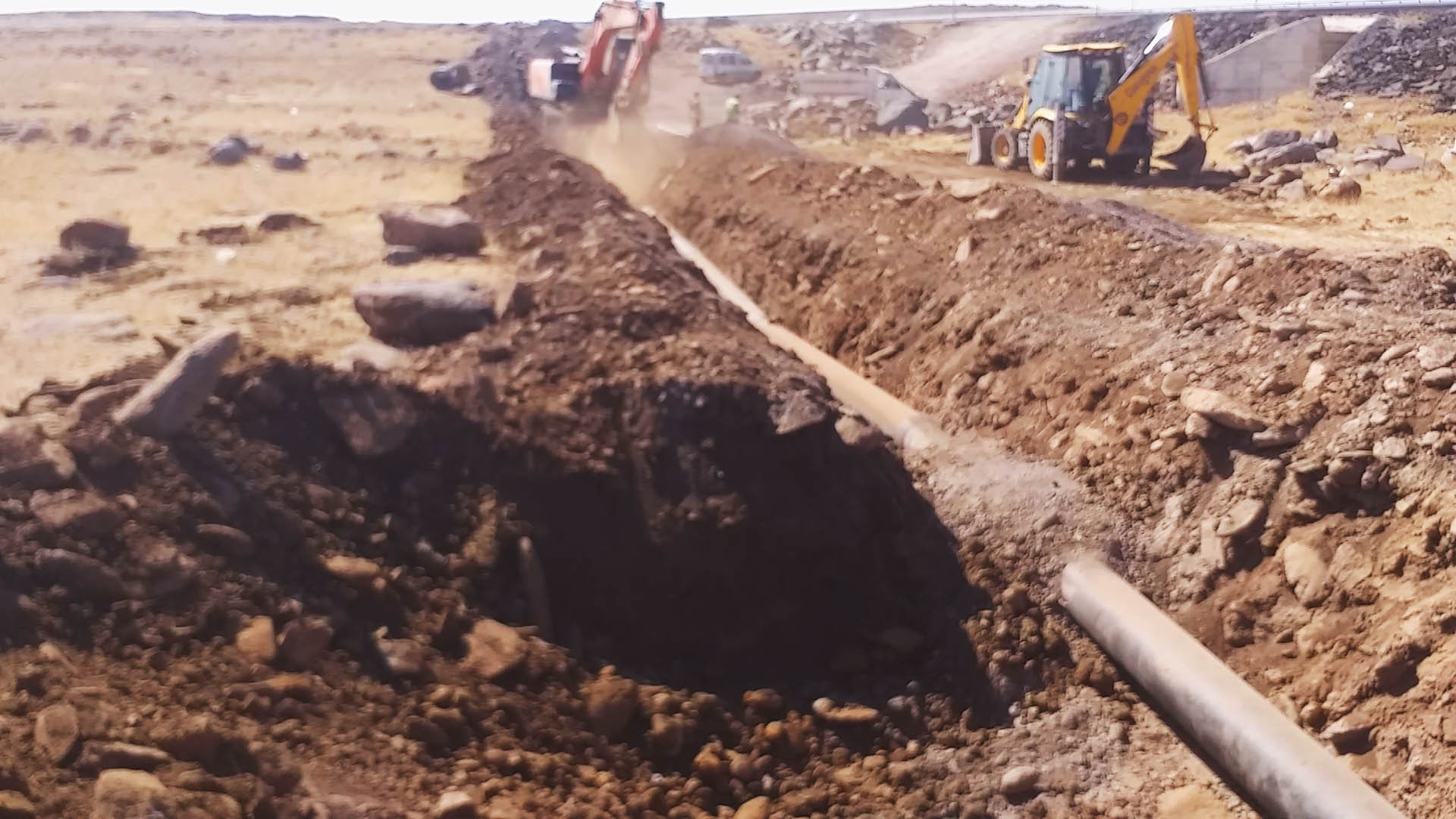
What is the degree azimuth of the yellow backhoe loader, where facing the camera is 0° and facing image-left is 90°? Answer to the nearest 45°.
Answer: approximately 135°

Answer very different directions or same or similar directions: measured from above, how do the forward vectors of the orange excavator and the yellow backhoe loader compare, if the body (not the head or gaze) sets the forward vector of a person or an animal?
very different directions

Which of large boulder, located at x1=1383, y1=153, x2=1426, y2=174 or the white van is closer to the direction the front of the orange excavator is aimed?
the large boulder

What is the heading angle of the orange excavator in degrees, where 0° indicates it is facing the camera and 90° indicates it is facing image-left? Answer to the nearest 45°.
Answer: approximately 315°

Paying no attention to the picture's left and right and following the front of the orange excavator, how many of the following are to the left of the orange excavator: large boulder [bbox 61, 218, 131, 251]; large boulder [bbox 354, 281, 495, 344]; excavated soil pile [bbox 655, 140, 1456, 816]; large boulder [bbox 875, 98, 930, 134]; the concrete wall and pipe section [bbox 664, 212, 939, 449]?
2
